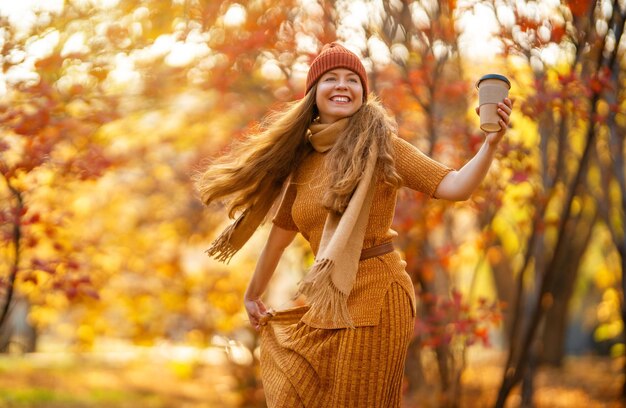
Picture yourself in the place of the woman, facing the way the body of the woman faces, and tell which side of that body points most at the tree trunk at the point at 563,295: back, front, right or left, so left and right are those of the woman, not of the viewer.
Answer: back
